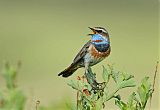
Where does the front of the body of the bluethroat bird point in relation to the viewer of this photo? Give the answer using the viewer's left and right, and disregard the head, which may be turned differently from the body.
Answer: facing the viewer and to the right of the viewer
